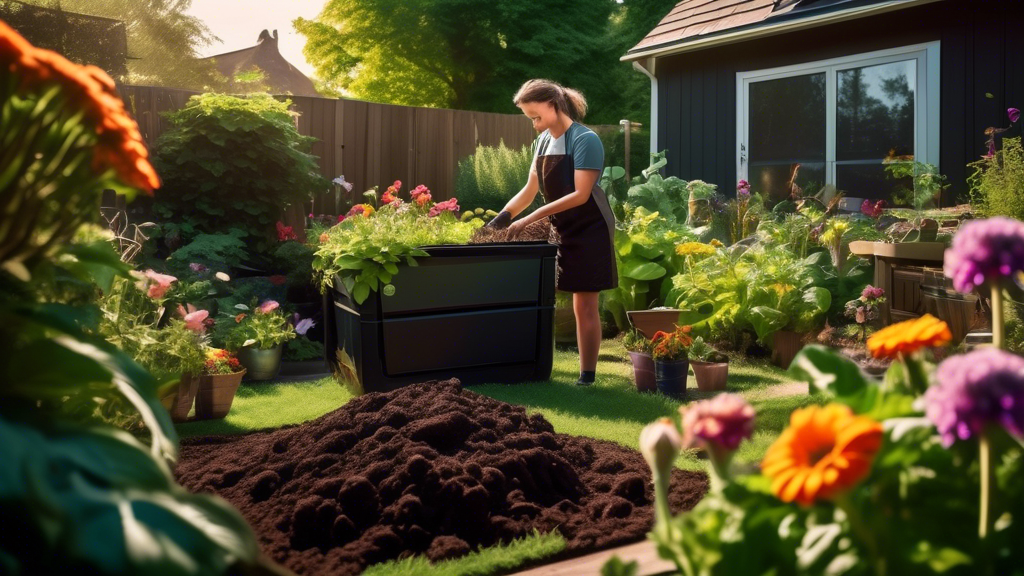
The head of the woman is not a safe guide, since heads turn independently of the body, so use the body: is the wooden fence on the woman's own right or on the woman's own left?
on the woman's own right

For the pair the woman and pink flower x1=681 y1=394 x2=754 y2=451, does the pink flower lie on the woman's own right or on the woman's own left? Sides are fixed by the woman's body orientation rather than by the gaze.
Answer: on the woman's own left

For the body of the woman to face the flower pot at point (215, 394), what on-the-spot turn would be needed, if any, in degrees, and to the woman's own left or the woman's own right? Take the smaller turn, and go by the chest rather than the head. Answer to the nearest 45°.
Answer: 0° — they already face it

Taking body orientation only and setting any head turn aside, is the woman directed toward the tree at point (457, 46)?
no

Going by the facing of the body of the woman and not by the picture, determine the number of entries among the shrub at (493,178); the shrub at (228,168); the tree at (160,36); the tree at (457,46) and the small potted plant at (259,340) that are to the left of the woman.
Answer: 0

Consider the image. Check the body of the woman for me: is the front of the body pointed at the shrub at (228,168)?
no

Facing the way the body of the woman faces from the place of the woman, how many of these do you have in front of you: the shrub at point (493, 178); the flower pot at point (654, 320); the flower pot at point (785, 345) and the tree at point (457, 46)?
0

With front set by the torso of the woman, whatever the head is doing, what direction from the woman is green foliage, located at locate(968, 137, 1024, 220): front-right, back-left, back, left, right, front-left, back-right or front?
back-left

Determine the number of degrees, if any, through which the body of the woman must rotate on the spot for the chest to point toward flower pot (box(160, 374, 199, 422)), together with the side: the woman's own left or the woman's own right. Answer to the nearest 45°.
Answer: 0° — they already face it

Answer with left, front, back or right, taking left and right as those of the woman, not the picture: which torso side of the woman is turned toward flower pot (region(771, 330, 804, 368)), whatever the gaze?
back

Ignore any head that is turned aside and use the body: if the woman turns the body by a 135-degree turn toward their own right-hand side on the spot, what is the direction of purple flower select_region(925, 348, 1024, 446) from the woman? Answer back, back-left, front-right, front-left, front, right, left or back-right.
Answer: back

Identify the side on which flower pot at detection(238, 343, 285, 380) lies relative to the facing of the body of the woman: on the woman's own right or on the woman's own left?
on the woman's own right

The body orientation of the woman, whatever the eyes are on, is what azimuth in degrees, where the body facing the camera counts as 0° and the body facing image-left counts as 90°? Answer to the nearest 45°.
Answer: approximately 45°

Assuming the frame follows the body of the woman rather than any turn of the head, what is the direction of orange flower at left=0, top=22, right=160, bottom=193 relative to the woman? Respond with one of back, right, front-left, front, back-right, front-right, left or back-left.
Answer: front-left

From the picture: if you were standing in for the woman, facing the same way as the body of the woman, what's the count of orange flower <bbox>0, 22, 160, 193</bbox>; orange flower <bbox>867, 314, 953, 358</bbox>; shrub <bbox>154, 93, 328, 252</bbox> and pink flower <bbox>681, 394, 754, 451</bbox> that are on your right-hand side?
1
